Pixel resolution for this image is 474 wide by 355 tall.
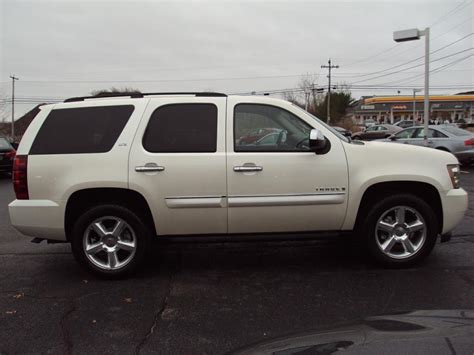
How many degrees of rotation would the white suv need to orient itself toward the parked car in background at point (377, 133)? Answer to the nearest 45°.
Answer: approximately 90° to its left

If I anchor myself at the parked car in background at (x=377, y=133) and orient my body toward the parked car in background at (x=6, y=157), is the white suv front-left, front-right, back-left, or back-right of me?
front-left

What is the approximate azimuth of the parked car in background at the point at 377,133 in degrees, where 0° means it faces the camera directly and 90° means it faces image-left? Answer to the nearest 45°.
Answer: approximately 90°

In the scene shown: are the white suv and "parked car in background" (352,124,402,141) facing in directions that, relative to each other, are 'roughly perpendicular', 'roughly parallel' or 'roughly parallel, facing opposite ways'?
roughly parallel, facing opposite ways

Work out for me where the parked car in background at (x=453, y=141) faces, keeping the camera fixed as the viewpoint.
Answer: facing away from the viewer and to the left of the viewer

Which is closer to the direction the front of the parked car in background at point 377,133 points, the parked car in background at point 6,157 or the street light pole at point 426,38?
the parked car in background

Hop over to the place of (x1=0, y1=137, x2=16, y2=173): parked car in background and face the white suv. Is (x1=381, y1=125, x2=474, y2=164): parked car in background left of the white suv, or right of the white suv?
left

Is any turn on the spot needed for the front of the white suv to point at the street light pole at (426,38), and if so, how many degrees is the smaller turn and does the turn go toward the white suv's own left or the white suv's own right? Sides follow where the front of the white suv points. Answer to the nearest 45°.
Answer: approximately 45° to the white suv's own left

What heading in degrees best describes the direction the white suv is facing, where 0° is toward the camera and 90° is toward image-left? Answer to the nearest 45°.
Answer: approximately 270°

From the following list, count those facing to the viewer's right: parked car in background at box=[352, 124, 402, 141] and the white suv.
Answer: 1

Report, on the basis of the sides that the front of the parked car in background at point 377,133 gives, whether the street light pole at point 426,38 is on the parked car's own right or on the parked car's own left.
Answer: on the parked car's own left
